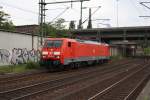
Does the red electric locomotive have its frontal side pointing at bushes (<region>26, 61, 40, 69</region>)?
yes
